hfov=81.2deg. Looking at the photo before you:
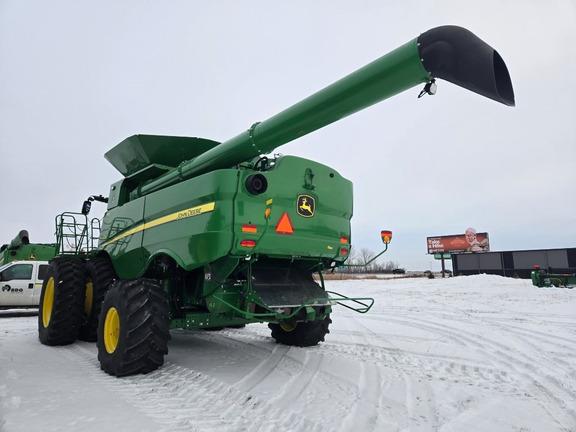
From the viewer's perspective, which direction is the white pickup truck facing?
to the viewer's left

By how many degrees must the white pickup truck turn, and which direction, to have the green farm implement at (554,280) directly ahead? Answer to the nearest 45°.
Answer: approximately 180°
